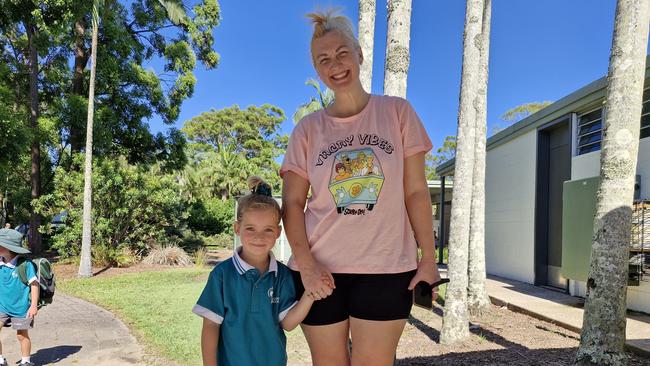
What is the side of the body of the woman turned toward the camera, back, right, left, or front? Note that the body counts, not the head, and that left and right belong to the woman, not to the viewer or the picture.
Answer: front

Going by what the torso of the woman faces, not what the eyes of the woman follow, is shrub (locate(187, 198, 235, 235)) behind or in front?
behind

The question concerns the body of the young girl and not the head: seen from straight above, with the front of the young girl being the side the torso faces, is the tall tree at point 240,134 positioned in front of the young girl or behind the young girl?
behind

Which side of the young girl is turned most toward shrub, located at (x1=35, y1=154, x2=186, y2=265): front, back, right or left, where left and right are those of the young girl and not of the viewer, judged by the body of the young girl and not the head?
back

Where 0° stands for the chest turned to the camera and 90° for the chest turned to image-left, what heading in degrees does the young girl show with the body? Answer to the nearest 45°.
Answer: approximately 0°

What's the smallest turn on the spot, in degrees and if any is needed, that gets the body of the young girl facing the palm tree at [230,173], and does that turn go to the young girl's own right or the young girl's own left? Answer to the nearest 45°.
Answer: approximately 180°

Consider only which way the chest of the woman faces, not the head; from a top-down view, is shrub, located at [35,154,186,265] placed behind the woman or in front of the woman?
behind

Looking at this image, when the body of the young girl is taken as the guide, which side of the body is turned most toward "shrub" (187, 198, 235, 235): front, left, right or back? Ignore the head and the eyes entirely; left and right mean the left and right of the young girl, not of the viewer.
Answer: back

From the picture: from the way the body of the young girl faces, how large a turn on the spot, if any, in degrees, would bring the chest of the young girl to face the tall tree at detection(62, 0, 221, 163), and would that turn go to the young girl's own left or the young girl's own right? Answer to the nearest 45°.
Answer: approximately 180°

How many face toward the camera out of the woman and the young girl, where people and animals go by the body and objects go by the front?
2
